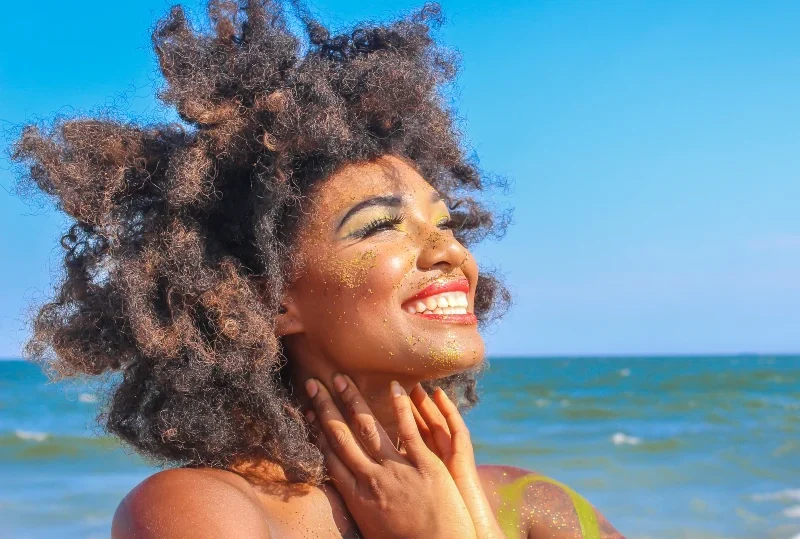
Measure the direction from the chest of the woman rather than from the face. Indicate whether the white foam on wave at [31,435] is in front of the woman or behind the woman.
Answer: behind

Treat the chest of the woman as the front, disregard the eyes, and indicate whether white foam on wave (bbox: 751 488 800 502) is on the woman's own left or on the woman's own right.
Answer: on the woman's own left

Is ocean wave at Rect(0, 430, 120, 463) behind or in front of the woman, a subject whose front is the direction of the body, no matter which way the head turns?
behind

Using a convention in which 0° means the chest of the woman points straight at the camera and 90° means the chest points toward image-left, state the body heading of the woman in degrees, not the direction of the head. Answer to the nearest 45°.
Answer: approximately 315°

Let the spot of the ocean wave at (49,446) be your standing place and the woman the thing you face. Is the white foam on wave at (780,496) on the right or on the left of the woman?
left

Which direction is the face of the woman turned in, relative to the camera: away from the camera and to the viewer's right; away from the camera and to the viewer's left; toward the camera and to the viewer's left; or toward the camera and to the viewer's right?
toward the camera and to the viewer's right
